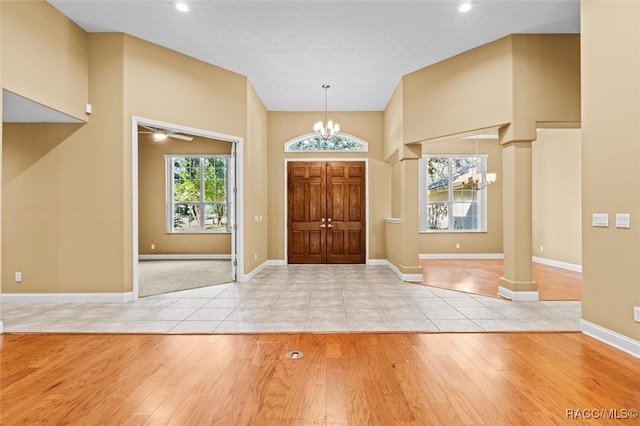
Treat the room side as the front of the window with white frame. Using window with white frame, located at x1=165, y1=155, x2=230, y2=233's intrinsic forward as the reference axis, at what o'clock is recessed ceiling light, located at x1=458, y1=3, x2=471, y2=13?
The recessed ceiling light is roughly at 11 o'clock from the window with white frame.

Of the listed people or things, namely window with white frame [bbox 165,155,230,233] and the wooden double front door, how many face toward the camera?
2

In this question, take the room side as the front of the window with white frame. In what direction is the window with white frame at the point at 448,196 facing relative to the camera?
toward the camera

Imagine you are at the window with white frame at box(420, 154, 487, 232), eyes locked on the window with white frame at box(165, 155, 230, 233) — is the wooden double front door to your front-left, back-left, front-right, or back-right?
front-left

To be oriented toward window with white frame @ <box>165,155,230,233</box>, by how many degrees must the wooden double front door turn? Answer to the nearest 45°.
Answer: approximately 90° to its right

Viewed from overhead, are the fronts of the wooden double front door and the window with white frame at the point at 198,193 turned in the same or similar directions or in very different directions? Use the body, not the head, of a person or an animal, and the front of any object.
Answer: same or similar directions

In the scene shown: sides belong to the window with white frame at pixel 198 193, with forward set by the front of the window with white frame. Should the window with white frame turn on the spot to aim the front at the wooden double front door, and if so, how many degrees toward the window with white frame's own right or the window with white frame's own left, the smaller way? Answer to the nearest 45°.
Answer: approximately 45° to the window with white frame's own left

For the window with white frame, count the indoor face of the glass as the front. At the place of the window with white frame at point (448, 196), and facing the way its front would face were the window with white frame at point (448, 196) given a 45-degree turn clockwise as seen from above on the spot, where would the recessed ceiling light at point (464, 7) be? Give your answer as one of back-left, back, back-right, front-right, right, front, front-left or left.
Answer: front-left

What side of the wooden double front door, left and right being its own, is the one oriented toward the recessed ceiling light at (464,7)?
front

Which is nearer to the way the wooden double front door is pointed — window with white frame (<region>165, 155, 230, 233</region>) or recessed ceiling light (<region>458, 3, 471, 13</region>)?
the recessed ceiling light

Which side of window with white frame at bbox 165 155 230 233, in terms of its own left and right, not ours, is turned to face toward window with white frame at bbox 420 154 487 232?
left

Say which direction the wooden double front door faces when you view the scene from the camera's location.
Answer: facing the viewer

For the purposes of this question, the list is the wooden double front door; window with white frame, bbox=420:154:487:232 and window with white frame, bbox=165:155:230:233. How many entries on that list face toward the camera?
3

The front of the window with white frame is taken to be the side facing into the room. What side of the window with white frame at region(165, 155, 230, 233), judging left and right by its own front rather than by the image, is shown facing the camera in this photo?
front

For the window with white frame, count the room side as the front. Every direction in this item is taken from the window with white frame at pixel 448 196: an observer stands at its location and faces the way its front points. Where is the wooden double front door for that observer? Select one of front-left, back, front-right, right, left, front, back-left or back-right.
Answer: front-right
